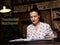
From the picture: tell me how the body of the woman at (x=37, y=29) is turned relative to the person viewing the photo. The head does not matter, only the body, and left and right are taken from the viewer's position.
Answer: facing the viewer and to the left of the viewer
